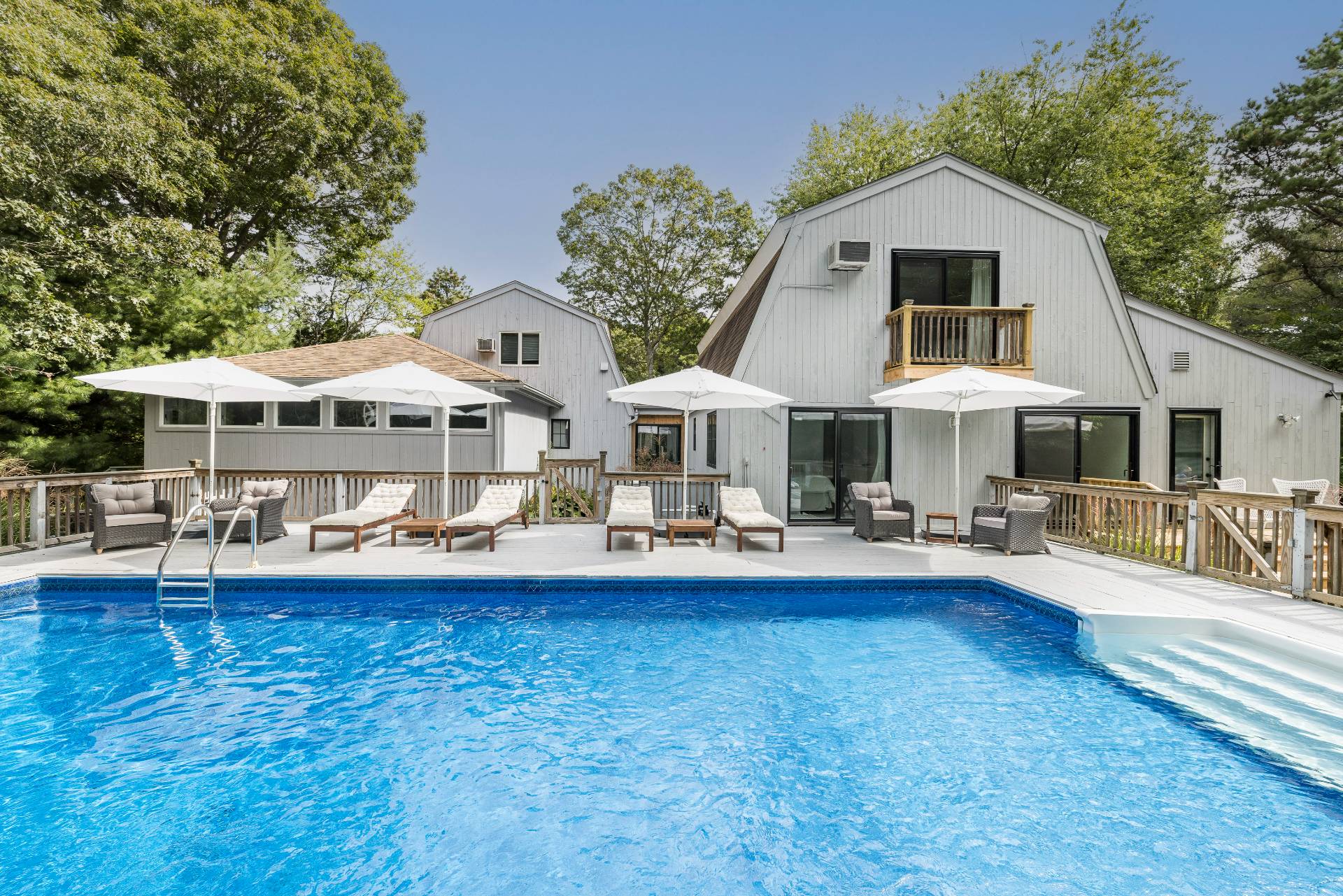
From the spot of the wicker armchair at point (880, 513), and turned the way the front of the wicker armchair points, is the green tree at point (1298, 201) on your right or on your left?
on your left

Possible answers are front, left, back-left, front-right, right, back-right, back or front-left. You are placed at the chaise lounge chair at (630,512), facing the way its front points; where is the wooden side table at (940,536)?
left

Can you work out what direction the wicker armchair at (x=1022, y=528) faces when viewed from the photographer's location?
facing the viewer and to the left of the viewer

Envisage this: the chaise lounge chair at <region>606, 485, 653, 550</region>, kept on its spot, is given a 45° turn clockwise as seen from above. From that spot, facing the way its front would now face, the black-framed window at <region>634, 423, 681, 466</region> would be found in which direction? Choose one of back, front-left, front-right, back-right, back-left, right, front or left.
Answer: back-right

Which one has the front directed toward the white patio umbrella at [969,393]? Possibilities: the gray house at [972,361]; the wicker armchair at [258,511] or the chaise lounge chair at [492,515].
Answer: the gray house

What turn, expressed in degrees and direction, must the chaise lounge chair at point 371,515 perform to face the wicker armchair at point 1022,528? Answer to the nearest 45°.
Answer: approximately 90° to its left

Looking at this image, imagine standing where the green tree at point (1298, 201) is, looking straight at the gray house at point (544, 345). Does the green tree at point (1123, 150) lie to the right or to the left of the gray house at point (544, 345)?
right

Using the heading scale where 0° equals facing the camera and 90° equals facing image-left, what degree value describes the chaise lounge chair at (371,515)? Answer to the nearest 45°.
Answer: approximately 45°

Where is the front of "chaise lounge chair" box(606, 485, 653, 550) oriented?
toward the camera

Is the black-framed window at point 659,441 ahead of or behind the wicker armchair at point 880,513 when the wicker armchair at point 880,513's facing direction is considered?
behind

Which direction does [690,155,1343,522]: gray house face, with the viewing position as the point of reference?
facing the viewer

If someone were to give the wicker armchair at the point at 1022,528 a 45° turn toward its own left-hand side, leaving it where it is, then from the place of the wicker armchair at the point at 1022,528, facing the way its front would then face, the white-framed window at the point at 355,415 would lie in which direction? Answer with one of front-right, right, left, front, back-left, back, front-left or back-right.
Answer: right
